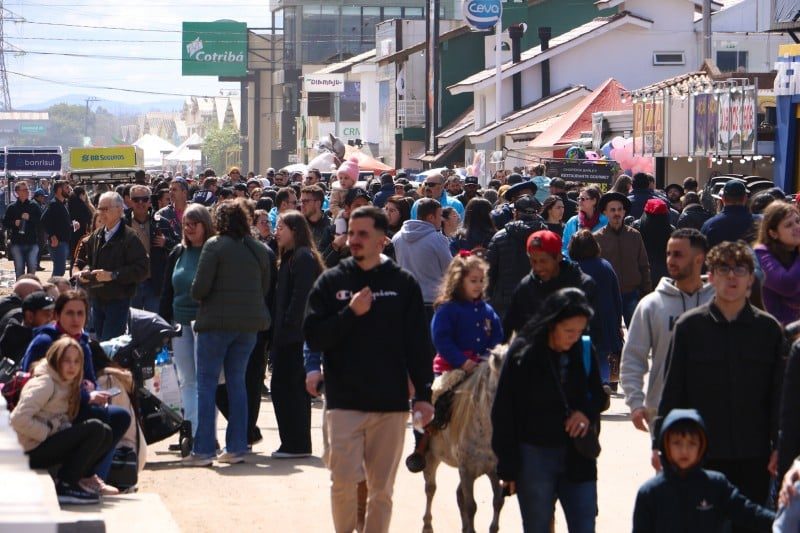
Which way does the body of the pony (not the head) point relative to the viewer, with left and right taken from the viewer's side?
facing the viewer and to the right of the viewer

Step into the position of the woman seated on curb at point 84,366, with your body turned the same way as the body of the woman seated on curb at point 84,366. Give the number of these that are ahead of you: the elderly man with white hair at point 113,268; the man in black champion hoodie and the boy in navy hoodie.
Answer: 2

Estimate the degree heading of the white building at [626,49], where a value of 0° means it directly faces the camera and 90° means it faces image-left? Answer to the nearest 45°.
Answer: approximately 45°

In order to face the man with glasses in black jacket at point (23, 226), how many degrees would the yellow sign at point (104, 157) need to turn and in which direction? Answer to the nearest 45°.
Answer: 0° — it already faces them

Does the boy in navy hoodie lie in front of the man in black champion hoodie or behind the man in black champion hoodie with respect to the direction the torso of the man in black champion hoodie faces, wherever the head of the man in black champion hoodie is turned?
in front

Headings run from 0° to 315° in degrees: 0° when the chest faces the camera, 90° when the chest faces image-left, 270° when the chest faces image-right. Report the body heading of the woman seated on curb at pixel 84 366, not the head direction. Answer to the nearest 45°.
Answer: approximately 315°

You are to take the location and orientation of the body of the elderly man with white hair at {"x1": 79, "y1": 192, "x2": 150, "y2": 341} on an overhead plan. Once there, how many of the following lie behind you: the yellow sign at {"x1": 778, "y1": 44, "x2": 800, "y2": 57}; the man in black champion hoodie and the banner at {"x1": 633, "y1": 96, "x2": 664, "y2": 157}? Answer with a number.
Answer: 2

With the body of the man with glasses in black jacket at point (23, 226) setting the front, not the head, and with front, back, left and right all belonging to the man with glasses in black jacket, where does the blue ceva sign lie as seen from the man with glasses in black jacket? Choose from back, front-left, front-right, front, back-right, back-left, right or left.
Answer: back-left
